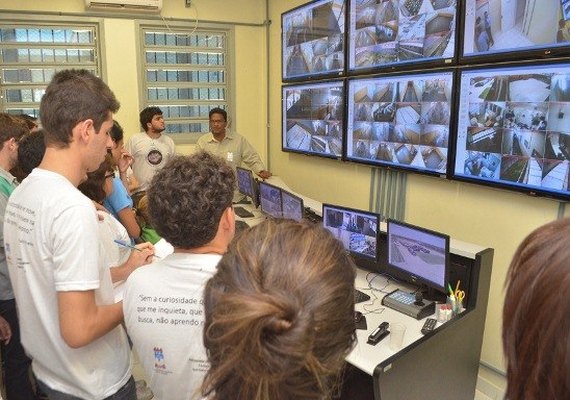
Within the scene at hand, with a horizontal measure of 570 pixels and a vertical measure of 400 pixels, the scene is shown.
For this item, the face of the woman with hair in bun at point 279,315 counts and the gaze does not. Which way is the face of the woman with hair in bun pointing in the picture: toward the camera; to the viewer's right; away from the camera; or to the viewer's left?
away from the camera

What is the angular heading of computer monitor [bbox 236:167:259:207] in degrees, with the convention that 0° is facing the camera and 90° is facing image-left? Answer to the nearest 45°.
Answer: approximately 45°

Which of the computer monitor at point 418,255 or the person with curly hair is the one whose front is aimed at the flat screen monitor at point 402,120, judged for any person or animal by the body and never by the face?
the person with curly hair

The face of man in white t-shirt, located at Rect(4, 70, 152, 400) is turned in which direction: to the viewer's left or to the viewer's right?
to the viewer's right

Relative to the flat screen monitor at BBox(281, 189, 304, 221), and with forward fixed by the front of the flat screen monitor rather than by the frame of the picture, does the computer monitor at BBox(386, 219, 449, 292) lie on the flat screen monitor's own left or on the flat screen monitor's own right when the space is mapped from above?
on the flat screen monitor's own left

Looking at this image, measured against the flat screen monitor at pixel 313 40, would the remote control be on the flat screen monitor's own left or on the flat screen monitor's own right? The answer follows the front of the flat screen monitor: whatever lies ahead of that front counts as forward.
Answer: on the flat screen monitor's own left

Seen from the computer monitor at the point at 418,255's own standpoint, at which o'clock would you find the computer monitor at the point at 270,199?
the computer monitor at the point at 270,199 is roughly at 3 o'clock from the computer monitor at the point at 418,255.

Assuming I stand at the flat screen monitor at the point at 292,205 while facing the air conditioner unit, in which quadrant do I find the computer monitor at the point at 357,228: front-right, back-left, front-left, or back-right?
back-left

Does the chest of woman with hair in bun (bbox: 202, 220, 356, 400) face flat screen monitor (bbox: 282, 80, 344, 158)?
yes

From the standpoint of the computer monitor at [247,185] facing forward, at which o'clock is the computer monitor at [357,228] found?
the computer monitor at [357,228] is roughly at 10 o'clock from the computer monitor at [247,185].
